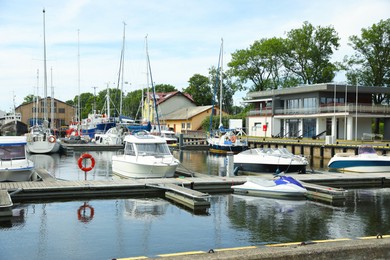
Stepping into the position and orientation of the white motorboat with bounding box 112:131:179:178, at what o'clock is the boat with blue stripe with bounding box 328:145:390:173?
The boat with blue stripe is roughly at 10 o'clock from the white motorboat.

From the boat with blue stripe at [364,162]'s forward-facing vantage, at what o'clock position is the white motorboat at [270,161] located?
The white motorboat is roughly at 11 o'clock from the boat with blue stripe.

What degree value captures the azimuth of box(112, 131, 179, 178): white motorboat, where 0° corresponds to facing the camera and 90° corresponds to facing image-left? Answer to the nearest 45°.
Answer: approximately 315°

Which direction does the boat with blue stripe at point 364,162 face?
to the viewer's left

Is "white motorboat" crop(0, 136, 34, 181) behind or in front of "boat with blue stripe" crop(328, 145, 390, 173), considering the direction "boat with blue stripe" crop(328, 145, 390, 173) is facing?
in front
